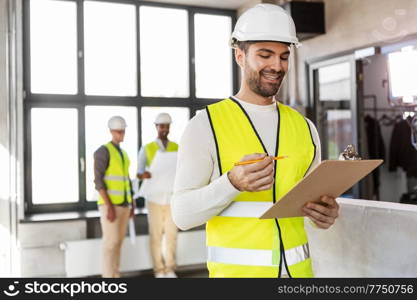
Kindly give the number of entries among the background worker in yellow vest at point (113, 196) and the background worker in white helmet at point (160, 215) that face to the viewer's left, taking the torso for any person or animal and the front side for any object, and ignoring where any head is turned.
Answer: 0

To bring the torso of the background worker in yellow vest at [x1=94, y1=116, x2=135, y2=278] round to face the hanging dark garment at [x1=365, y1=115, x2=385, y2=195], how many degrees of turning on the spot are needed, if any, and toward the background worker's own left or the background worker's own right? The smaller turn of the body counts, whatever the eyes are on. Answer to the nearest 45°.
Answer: approximately 45° to the background worker's own left

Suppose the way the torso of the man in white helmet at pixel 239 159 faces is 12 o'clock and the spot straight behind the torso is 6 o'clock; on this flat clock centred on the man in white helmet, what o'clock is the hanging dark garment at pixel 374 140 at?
The hanging dark garment is roughly at 8 o'clock from the man in white helmet.

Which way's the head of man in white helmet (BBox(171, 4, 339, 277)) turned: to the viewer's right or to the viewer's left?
to the viewer's right

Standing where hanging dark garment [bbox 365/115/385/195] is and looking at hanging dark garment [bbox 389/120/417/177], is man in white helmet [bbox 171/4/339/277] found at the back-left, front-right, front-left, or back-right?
back-right

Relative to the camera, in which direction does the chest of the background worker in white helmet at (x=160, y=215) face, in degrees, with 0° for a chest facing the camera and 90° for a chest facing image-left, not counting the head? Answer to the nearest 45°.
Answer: approximately 0°

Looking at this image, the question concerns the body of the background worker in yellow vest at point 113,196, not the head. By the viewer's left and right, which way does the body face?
facing the viewer and to the right of the viewer

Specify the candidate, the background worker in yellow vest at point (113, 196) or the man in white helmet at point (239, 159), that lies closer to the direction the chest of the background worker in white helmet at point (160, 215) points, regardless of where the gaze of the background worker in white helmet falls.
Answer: the man in white helmet

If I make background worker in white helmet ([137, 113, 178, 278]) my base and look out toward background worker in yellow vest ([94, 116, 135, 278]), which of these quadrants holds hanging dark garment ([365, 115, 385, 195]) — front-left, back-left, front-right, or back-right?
back-left
